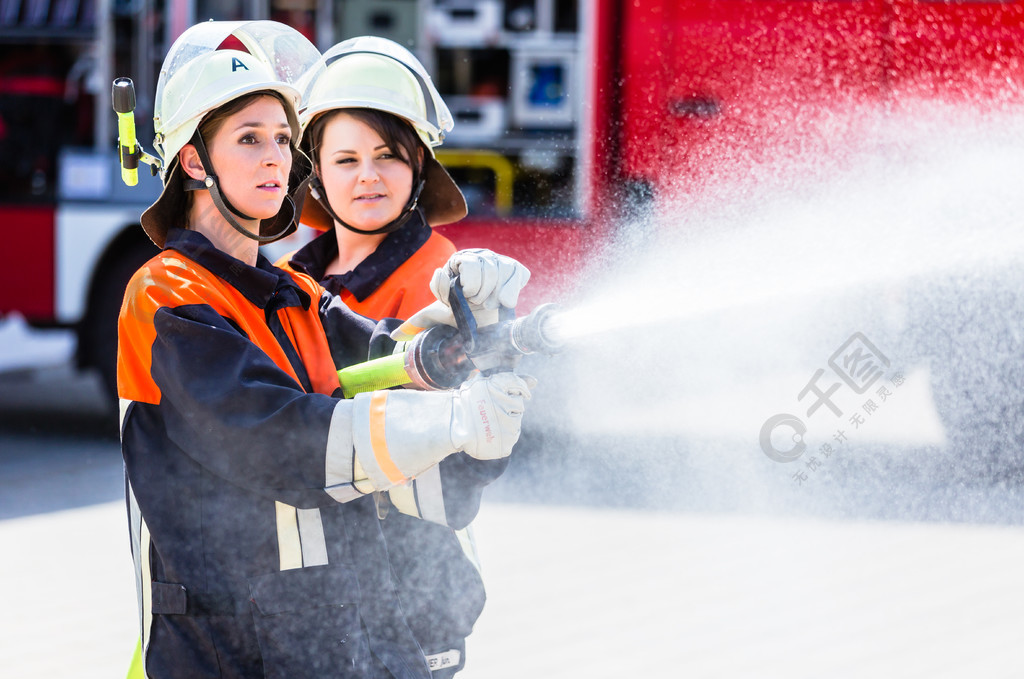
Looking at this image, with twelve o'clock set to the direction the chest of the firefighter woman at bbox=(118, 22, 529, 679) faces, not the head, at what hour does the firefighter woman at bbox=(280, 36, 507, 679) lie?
the firefighter woman at bbox=(280, 36, 507, 679) is roughly at 8 o'clock from the firefighter woman at bbox=(118, 22, 529, 679).

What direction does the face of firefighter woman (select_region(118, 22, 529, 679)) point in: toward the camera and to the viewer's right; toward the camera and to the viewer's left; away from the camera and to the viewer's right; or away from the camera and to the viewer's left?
toward the camera and to the viewer's right

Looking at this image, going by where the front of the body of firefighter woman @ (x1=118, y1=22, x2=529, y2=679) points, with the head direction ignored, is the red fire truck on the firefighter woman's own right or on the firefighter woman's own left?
on the firefighter woman's own left

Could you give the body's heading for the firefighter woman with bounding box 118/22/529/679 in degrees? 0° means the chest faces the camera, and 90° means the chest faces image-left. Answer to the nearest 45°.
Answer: approximately 315°
